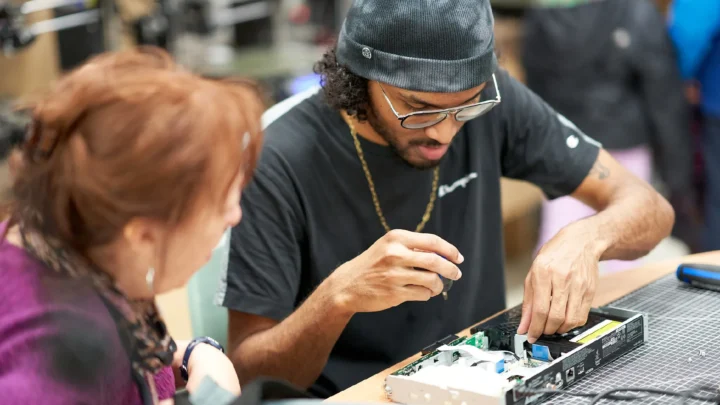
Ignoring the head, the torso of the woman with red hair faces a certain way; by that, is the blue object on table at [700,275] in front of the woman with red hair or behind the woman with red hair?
in front

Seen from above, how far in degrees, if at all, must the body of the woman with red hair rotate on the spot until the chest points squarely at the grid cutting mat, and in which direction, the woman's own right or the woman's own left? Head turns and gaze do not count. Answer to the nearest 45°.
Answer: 0° — they already face it

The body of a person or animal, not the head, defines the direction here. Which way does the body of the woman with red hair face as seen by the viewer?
to the viewer's right

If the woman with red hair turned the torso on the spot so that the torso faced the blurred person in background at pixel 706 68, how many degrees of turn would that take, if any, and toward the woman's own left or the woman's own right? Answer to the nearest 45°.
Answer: approximately 45° to the woman's own left

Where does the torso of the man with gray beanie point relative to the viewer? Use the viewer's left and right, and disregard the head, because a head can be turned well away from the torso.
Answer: facing the viewer and to the right of the viewer

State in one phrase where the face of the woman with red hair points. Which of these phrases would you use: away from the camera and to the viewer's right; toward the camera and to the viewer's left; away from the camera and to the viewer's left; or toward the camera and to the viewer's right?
away from the camera and to the viewer's right

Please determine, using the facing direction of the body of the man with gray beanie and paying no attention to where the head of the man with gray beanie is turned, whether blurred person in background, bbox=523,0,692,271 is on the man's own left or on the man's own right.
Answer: on the man's own left

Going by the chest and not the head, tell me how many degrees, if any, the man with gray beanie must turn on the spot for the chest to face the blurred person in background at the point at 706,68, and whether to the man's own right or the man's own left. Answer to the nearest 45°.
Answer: approximately 90° to the man's own left

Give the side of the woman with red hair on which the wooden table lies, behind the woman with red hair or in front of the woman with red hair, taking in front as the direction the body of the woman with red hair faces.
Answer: in front
